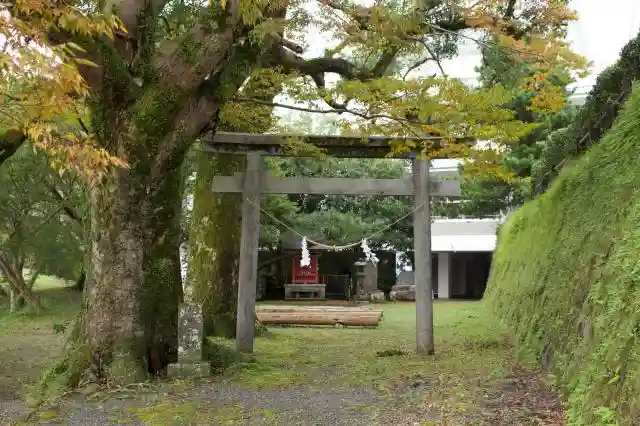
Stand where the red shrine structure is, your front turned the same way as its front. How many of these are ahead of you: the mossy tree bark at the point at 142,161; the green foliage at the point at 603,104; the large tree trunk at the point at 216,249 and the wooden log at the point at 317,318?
4

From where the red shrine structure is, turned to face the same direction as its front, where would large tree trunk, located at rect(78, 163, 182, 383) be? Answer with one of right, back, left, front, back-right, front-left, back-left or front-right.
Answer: front

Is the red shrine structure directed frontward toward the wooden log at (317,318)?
yes

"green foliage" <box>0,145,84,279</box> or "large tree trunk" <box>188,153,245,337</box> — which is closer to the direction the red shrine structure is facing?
the large tree trunk

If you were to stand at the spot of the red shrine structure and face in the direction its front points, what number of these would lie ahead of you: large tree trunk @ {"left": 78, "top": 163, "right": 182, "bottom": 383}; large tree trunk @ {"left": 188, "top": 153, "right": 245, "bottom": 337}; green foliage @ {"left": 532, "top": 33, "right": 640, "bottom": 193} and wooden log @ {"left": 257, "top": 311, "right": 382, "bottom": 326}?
4

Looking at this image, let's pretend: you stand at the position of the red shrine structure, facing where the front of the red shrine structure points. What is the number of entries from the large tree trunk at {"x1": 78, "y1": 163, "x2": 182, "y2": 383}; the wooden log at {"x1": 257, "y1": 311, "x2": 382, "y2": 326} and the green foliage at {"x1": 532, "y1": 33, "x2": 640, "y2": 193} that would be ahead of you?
3

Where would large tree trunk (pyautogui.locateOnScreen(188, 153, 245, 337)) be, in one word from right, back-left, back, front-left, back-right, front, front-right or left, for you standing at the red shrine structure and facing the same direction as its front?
front

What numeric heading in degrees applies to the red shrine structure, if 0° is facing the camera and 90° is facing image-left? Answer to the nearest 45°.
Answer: approximately 0°

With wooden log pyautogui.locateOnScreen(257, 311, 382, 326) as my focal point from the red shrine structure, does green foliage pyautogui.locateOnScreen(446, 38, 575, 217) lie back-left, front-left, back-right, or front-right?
front-left

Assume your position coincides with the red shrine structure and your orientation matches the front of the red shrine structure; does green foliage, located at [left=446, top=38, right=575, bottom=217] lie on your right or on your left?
on your left

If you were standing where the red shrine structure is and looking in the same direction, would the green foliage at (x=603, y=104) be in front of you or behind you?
in front

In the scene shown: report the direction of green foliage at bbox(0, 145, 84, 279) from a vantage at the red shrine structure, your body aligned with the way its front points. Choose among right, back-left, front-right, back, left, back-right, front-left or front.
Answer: front-right
